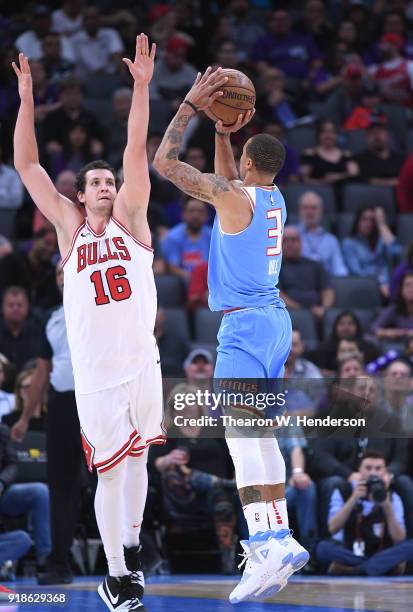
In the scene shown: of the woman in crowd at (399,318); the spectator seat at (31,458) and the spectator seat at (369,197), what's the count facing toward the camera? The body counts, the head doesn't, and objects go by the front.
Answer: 3

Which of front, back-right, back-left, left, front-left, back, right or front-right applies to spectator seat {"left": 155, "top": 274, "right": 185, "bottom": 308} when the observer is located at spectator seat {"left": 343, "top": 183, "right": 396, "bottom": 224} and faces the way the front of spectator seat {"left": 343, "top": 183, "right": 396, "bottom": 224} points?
front-right

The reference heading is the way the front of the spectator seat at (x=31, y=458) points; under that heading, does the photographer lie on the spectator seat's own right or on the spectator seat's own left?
on the spectator seat's own left

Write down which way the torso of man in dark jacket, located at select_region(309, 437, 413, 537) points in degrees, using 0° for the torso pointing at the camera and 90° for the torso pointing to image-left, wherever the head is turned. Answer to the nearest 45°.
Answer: approximately 0°

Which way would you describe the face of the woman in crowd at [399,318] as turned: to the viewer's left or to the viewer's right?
to the viewer's left

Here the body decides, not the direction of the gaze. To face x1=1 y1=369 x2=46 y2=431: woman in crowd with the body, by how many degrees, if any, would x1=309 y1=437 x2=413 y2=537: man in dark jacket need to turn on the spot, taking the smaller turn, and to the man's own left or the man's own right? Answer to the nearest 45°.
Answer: approximately 90° to the man's own right

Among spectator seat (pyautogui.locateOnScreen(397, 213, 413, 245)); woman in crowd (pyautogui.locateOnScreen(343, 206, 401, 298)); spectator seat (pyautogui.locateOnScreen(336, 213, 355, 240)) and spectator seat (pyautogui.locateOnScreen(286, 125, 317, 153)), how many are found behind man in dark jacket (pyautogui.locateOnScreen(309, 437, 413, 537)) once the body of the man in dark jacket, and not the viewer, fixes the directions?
4

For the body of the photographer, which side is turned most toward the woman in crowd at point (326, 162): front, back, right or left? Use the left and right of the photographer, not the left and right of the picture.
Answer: back
